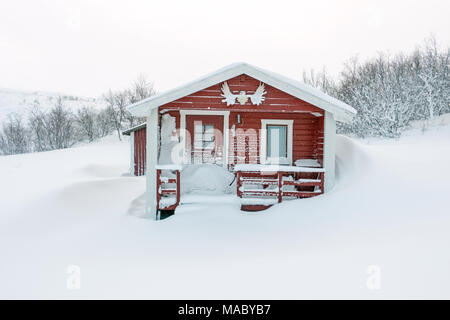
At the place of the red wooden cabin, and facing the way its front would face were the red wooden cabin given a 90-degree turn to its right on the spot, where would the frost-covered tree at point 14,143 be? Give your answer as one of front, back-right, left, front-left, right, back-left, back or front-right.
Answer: front-right

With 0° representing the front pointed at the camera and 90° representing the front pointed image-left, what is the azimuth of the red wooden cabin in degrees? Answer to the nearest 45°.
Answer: approximately 0°

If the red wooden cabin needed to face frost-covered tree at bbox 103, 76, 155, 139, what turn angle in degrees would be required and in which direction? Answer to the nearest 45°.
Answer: approximately 135° to its right

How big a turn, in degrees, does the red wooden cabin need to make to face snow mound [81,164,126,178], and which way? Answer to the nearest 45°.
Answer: approximately 135° to its right

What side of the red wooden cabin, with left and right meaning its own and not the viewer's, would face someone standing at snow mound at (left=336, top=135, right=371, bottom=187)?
left

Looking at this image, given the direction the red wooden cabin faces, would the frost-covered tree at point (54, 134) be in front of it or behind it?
behind
